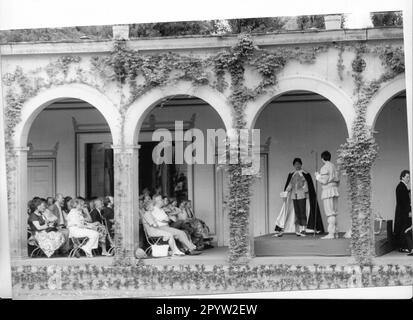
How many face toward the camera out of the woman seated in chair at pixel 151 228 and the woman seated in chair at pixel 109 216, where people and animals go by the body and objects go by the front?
0

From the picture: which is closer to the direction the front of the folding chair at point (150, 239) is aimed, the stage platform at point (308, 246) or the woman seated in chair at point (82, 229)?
the stage platform

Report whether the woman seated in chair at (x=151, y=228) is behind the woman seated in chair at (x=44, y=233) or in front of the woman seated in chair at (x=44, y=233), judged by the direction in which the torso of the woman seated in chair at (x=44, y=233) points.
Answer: in front

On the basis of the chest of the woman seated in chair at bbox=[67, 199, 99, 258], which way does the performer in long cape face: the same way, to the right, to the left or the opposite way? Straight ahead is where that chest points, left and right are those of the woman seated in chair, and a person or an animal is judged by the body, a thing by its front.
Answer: to the right

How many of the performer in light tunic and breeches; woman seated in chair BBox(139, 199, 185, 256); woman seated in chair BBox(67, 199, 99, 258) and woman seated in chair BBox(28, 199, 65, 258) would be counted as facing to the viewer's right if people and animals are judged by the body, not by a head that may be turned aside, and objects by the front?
3

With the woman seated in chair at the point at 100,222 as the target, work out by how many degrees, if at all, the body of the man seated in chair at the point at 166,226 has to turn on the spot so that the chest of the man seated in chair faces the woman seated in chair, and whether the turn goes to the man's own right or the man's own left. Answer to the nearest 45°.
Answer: approximately 180°

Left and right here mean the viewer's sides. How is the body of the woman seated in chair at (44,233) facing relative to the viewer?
facing to the right of the viewer

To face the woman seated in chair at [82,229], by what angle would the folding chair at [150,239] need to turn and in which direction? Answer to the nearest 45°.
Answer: approximately 180°

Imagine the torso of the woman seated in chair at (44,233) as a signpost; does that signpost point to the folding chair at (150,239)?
yes

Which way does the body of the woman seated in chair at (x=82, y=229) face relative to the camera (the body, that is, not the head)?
to the viewer's right

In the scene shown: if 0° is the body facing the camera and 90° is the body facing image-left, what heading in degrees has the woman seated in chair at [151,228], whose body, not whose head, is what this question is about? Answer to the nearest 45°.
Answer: approximately 270°

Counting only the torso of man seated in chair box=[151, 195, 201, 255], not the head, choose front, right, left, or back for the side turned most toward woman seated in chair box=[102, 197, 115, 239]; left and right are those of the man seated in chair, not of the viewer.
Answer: back

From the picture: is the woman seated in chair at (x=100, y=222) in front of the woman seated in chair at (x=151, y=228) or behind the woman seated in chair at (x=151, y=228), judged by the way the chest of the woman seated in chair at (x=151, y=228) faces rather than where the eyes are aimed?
behind
